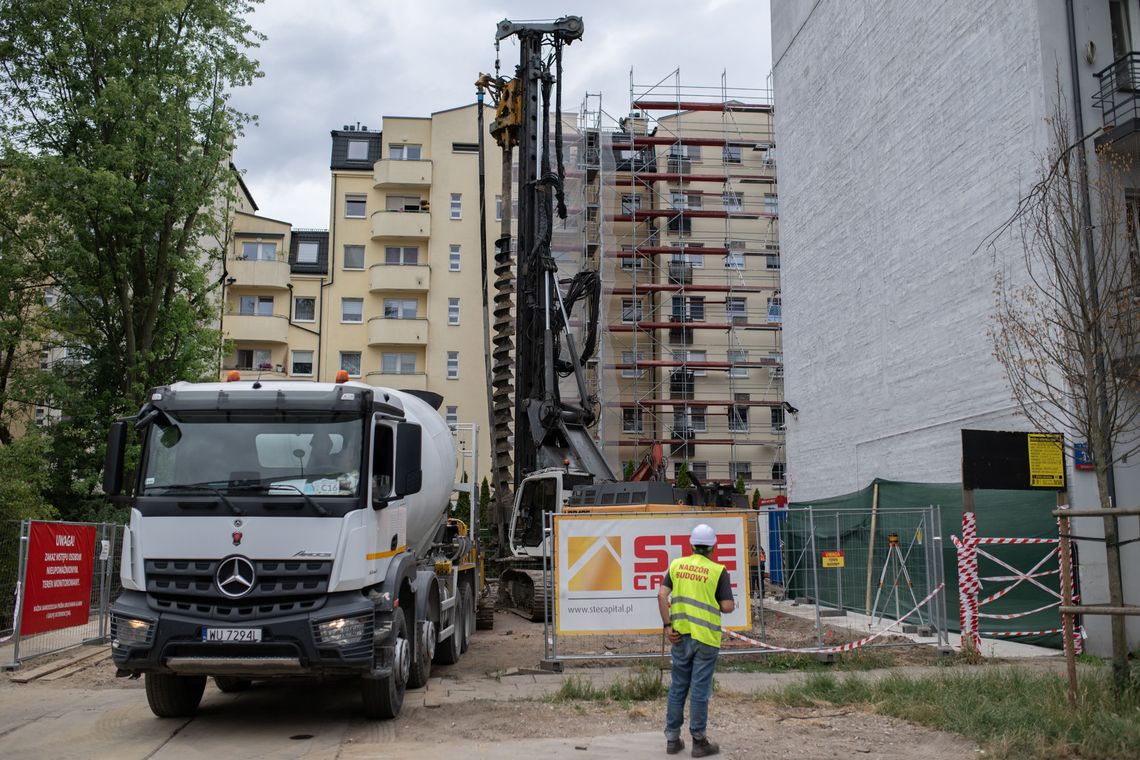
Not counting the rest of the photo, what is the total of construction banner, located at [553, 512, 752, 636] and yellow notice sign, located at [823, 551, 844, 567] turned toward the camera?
2

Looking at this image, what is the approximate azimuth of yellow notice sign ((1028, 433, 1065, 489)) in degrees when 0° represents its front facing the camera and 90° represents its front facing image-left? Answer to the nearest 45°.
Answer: approximately 0°

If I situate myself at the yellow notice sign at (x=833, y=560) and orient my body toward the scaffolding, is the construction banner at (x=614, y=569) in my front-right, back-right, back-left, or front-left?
back-left

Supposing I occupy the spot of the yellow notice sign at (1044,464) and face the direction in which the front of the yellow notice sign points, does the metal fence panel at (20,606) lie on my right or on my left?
on my right

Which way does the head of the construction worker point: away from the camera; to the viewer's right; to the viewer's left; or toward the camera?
away from the camera

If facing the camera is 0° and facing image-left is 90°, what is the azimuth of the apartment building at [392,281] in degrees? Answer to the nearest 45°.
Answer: approximately 0°

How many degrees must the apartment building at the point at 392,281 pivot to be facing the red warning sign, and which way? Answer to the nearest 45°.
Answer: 0° — it already faces it

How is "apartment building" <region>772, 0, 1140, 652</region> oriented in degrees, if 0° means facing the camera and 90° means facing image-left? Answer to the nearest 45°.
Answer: approximately 315°

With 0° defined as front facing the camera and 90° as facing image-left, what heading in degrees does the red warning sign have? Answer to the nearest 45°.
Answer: approximately 315°

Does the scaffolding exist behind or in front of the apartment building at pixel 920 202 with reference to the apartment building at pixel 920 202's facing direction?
behind

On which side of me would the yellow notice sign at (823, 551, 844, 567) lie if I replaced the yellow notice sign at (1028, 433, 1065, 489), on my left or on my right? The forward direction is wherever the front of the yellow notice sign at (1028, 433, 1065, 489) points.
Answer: on my right

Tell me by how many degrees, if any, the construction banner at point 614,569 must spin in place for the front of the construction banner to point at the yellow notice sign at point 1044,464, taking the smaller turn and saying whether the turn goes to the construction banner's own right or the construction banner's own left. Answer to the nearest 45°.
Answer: approximately 90° to the construction banner's own left
